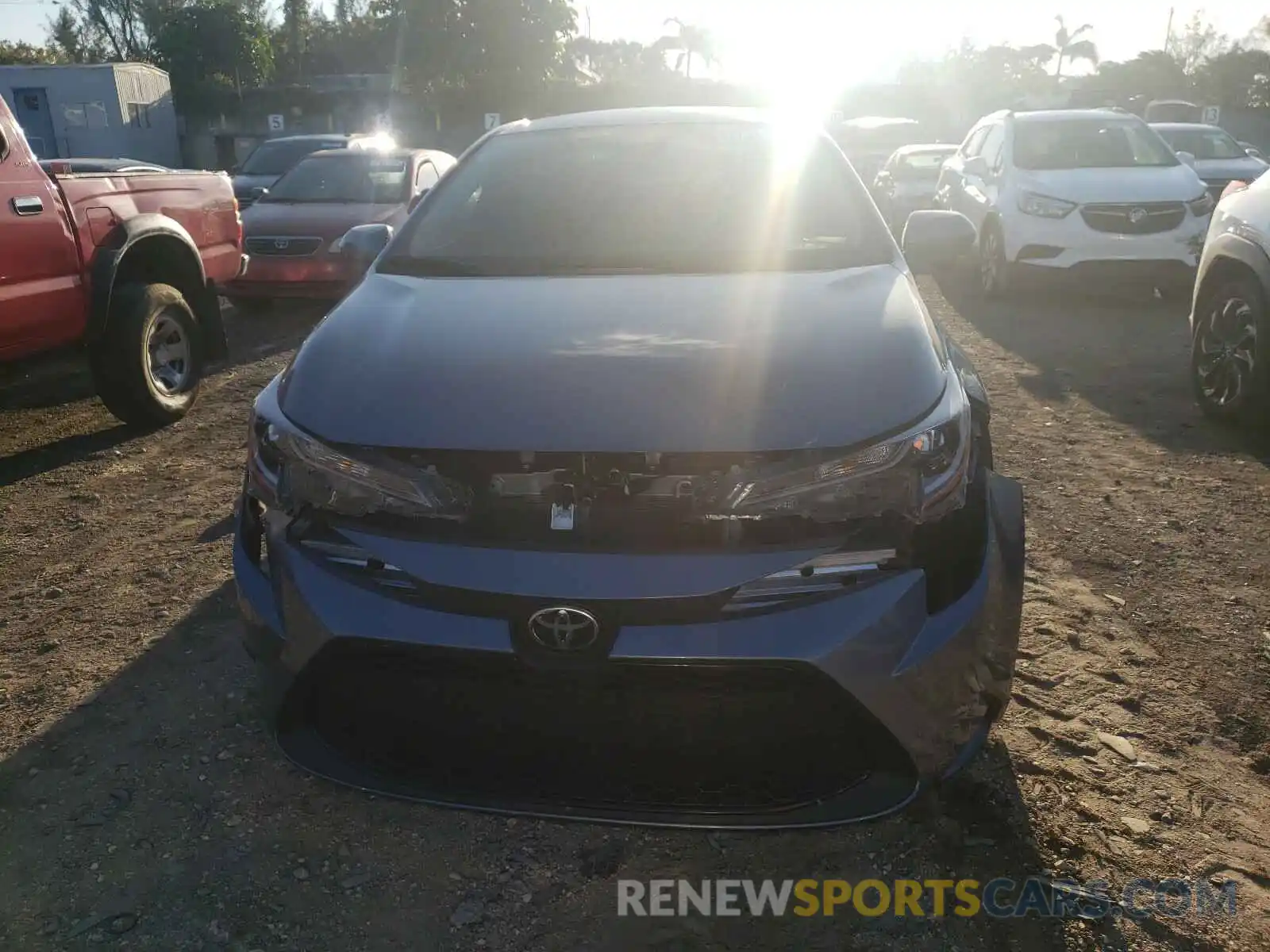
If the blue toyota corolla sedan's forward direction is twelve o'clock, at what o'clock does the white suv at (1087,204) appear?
The white suv is roughly at 7 o'clock from the blue toyota corolla sedan.

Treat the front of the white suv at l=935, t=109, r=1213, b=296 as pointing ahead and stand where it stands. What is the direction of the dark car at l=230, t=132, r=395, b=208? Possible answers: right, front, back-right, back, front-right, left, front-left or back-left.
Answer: back-right

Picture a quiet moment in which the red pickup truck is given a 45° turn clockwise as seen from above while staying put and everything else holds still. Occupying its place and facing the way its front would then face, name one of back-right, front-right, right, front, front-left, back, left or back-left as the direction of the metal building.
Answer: right

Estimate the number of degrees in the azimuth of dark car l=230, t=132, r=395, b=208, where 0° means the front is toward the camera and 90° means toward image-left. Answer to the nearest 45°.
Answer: approximately 45°

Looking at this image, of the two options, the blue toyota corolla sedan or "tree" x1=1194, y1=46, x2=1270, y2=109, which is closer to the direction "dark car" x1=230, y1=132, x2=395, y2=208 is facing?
the blue toyota corolla sedan

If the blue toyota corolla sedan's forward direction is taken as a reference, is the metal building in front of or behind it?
behind

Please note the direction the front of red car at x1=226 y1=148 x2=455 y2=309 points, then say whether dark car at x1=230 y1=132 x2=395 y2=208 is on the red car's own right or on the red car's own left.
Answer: on the red car's own right

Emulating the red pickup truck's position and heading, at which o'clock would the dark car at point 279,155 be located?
The dark car is roughly at 5 o'clock from the red pickup truck.
